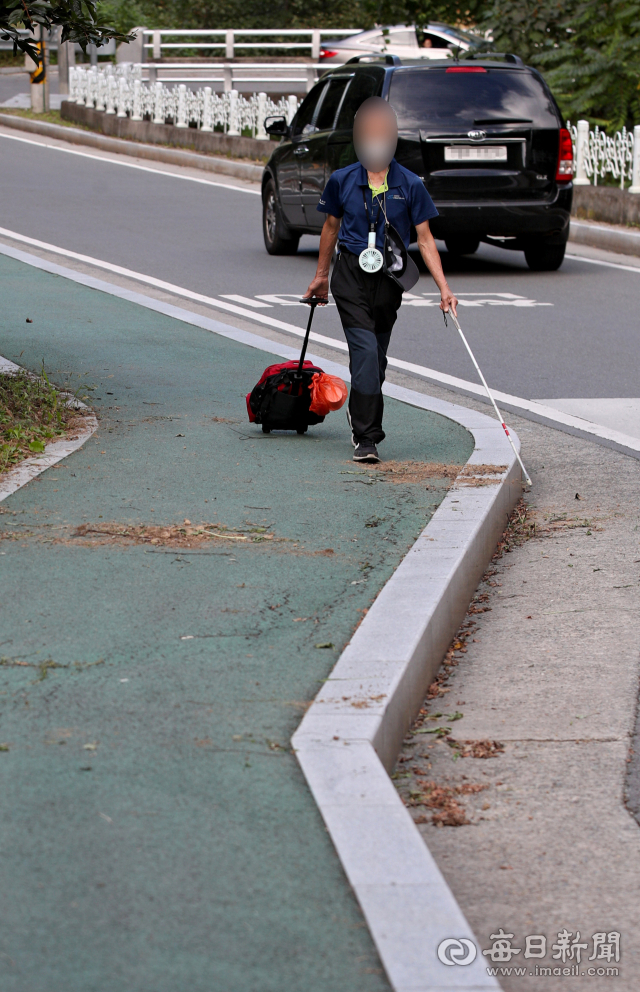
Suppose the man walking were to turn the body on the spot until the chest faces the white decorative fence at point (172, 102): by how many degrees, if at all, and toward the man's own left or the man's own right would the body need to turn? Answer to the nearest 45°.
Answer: approximately 180°

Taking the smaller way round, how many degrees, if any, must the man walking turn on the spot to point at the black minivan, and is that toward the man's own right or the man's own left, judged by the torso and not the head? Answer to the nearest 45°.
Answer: approximately 180°

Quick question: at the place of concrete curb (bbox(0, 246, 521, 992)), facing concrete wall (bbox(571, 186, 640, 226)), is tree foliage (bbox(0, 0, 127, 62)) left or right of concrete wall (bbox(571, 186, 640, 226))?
left

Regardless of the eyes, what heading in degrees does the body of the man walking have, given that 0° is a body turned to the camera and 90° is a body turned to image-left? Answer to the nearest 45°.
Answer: approximately 0°

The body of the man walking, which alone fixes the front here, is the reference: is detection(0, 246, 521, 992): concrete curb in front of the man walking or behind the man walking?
in front

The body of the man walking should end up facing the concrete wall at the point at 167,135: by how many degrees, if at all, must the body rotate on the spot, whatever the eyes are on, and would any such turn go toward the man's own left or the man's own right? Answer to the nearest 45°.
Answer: approximately 180°

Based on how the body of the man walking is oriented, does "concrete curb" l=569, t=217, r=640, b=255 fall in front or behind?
behind
